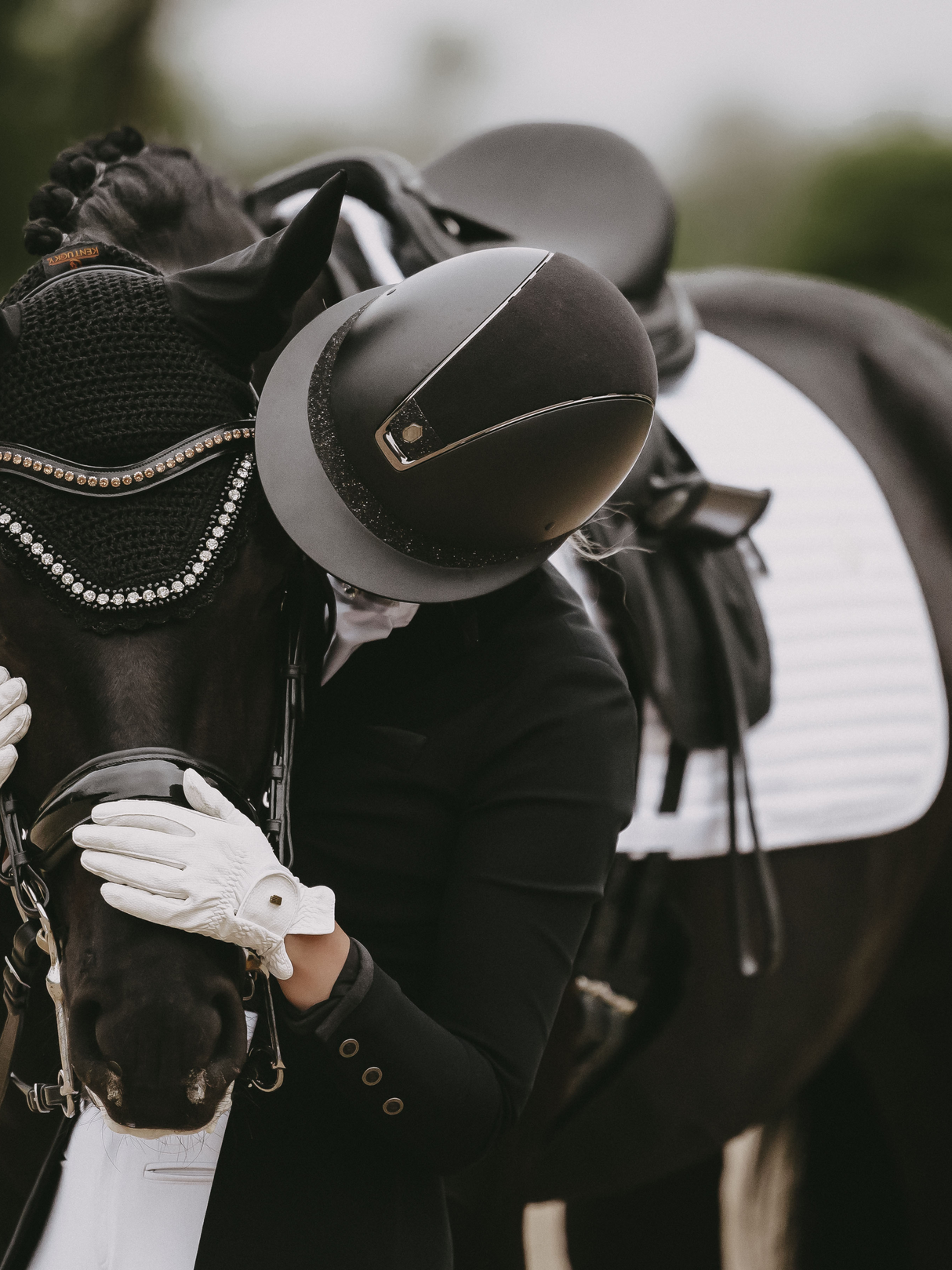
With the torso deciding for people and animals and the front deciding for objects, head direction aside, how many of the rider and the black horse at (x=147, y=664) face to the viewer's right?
0

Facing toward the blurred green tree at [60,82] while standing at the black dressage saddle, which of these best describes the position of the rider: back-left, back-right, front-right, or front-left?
back-left

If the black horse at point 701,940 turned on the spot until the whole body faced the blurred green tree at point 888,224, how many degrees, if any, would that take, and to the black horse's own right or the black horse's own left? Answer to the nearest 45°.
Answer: approximately 135° to the black horse's own right

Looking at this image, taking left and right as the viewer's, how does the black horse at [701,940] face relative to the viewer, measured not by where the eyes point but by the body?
facing the viewer and to the left of the viewer
